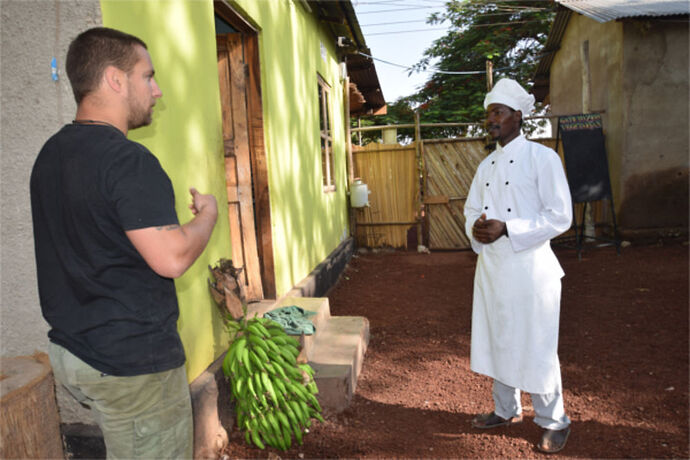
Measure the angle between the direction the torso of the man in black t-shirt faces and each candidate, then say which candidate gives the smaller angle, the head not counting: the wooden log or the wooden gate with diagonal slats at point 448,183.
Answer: the wooden gate with diagonal slats

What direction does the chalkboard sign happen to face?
toward the camera

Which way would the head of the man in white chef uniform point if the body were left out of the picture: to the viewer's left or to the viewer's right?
to the viewer's left

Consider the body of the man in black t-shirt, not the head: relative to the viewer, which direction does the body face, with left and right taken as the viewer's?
facing away from the viewer and to the right of the viewer

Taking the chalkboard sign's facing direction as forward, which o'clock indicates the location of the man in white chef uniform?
The man in white chef uniform is roughly at 12 o'clock from the chalkboard sign.

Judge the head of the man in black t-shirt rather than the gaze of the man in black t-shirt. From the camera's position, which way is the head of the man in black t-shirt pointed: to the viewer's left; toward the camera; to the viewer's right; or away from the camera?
to the viewer's right

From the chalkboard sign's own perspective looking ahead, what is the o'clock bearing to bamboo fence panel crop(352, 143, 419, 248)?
The bamboo fence panel is roughly at 3 o'clock from the chalkboard sign.

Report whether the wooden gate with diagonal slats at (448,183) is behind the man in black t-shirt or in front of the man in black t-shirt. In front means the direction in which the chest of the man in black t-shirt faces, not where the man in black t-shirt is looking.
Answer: in front

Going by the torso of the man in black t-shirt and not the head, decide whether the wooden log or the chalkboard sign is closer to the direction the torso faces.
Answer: the chalkboard sign

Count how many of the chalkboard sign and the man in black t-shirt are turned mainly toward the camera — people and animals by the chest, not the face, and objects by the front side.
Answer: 1

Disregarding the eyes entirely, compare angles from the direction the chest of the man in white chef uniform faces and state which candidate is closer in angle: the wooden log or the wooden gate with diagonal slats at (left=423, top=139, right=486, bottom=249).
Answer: the wooden log

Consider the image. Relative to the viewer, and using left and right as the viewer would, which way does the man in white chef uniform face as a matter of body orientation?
facing the viewer and to the left of the viewer

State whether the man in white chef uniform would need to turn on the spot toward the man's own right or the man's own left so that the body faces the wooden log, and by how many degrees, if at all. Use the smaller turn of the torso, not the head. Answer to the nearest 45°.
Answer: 0° — they already face it

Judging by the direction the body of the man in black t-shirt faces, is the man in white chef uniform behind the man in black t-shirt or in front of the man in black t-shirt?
in front

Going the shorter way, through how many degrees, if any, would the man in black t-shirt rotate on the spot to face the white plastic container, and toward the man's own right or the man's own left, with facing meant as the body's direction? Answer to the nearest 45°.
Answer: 0° — they already face it

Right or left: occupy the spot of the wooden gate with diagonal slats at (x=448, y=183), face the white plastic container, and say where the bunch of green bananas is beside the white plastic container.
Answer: left

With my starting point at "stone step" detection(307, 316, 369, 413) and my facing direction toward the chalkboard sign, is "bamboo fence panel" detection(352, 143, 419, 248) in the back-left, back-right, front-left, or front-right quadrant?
front-left
